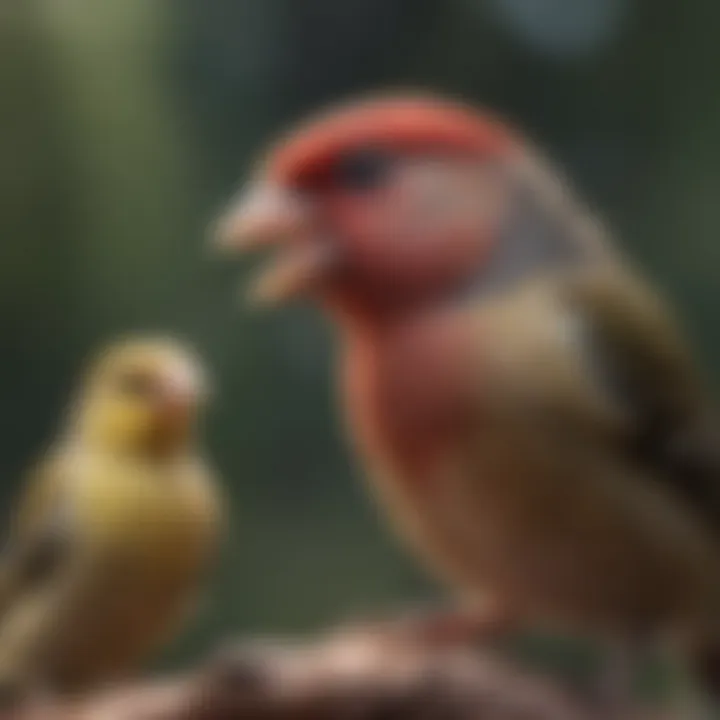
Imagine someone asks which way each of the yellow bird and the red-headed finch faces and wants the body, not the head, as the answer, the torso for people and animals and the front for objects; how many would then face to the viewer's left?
1

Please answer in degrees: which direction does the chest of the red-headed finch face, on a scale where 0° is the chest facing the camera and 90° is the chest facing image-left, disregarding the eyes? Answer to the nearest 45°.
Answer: approximately 90°

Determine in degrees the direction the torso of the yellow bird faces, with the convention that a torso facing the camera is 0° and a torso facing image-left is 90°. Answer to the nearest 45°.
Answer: approximately 315°
